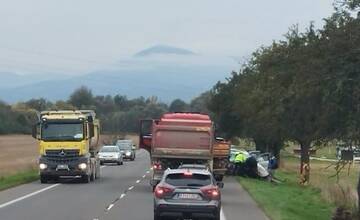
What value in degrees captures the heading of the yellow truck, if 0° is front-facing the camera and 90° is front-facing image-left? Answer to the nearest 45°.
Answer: approximately 0°

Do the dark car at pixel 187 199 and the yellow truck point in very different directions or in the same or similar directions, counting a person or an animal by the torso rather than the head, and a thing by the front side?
very different directions

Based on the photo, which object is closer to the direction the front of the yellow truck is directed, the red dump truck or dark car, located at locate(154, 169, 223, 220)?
the dark car

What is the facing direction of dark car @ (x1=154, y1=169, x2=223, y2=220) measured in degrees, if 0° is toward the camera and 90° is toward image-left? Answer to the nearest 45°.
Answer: approximately 180°

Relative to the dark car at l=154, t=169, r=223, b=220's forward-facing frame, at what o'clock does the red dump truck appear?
The red dump truck is roughly at 12 o'clock from the dark car.

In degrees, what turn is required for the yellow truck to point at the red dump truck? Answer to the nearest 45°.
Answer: approximately 45° to its left

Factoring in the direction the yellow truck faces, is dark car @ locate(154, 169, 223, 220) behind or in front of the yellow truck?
in front

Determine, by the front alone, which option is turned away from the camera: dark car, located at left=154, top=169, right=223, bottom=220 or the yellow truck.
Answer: the dark car

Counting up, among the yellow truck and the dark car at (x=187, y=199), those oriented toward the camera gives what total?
1
